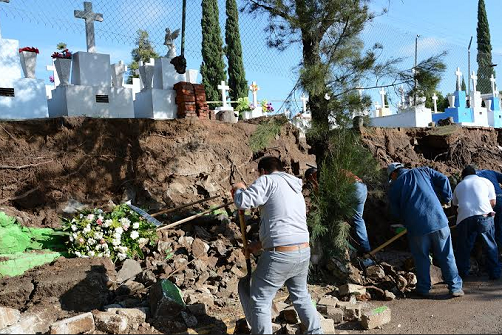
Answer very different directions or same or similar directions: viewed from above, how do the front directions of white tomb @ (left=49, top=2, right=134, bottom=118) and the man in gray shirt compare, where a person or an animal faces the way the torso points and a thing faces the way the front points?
very different directions

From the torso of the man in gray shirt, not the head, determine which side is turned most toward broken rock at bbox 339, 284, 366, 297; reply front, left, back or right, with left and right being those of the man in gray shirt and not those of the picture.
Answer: right

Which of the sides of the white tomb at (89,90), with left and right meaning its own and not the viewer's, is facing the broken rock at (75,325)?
front

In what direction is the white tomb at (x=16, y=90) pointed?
toward the camera

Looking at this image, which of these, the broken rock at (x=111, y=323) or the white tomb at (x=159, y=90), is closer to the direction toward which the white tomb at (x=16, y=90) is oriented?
the broken rock

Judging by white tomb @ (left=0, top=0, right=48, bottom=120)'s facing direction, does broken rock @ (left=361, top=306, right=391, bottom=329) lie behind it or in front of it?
in front

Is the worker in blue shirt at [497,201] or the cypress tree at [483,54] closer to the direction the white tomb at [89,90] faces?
the worker in blue shirt

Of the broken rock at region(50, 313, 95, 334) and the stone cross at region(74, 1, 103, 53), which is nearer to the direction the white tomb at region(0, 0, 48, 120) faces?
the broken rock

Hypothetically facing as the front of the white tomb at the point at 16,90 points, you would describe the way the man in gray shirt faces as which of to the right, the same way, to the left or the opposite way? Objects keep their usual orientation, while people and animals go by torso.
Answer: the opposite way

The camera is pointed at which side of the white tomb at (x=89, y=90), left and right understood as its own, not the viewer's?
front

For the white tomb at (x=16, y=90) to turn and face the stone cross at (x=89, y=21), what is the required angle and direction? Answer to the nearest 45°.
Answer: approximately 90° to its left

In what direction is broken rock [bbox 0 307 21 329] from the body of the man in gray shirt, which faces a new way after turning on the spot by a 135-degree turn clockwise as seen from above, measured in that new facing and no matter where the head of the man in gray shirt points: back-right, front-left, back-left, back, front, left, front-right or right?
back

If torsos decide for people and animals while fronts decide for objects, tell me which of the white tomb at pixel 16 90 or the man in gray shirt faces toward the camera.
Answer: the white tomb

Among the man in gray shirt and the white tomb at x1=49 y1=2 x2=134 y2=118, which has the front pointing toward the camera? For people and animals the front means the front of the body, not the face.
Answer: the white tomb

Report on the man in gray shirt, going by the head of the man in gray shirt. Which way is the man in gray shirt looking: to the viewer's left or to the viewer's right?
to the viewer's left

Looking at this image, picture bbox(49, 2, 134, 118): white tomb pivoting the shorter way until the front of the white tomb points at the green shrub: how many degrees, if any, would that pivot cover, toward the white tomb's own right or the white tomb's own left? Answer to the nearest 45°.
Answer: approximately 45° to the white tomb's own left

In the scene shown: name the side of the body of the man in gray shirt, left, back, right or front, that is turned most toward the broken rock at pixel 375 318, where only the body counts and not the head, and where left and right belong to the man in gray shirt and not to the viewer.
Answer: right

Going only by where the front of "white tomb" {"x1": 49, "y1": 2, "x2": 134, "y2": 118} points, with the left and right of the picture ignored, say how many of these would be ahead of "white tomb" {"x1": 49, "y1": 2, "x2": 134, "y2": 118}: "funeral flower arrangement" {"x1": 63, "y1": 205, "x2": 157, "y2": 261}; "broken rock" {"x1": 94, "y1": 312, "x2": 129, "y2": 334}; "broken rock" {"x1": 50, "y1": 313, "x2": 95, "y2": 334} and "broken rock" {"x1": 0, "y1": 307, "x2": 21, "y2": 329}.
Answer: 4
